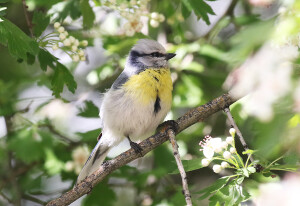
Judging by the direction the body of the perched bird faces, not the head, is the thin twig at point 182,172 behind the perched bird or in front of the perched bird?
in front

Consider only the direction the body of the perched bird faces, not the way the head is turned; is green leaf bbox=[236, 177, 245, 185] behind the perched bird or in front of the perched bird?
in front

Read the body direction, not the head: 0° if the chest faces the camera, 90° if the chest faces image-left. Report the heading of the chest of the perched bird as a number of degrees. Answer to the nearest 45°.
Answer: approximately 315°
